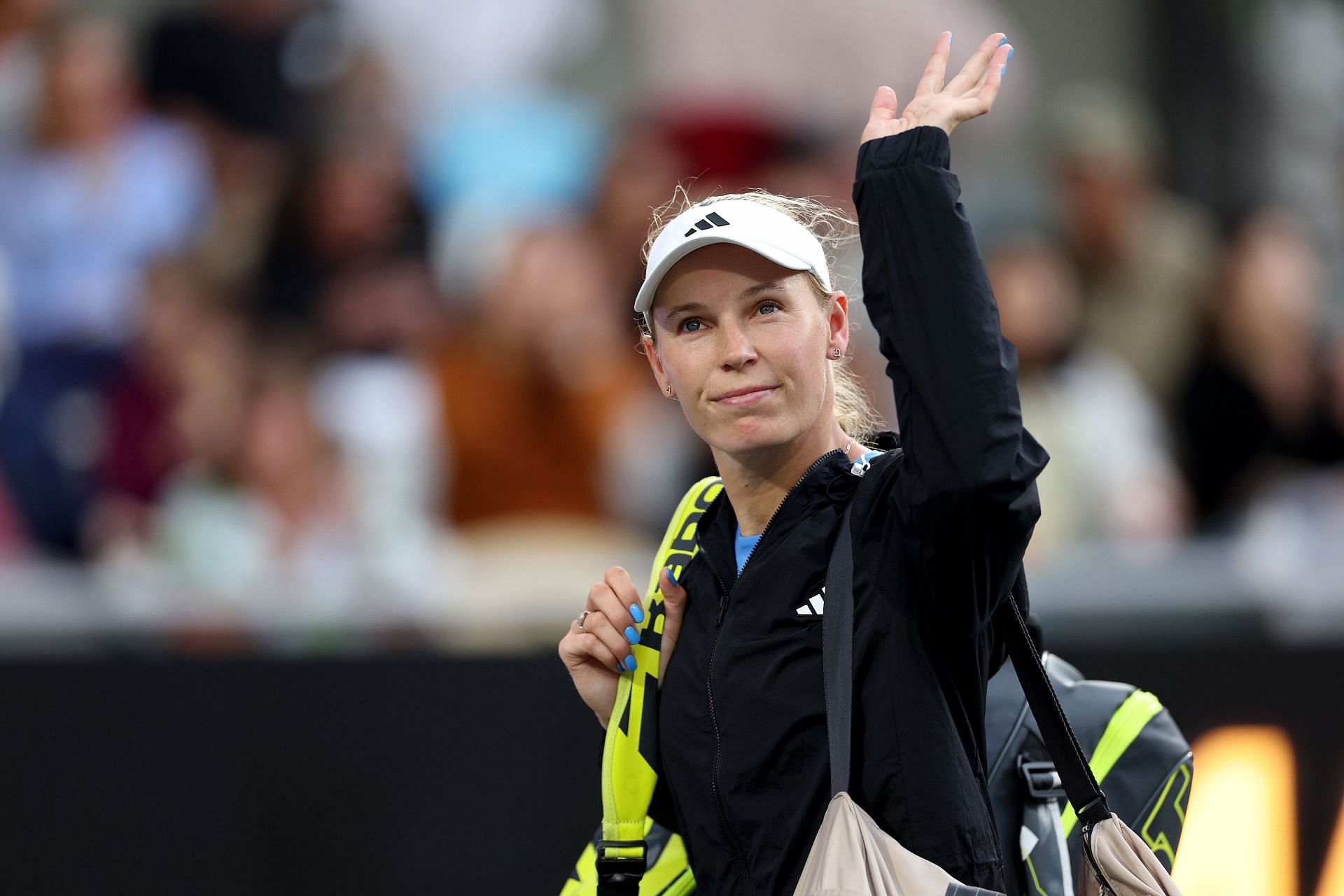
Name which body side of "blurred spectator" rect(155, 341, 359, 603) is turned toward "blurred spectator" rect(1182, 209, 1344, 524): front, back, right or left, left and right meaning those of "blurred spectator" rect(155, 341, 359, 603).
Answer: left

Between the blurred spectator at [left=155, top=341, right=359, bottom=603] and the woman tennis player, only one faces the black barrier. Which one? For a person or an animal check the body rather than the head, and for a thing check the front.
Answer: the blurred spectator

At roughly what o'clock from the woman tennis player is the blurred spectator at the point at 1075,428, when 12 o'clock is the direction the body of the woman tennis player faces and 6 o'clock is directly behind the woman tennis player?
The blurred spectator is roughly at 5 o'clock from the woman tennis player.

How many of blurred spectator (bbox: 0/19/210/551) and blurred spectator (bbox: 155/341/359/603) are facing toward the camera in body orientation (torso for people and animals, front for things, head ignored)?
2

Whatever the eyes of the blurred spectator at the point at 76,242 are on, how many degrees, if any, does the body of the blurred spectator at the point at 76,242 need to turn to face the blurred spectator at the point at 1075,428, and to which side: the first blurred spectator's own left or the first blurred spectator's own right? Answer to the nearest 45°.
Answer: approximately 90° to the first blurred spectator's own left

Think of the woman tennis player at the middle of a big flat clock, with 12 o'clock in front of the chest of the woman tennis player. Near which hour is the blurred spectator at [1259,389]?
The blurred spectator is roughly at 5 o'clock from the woman tennis player.
